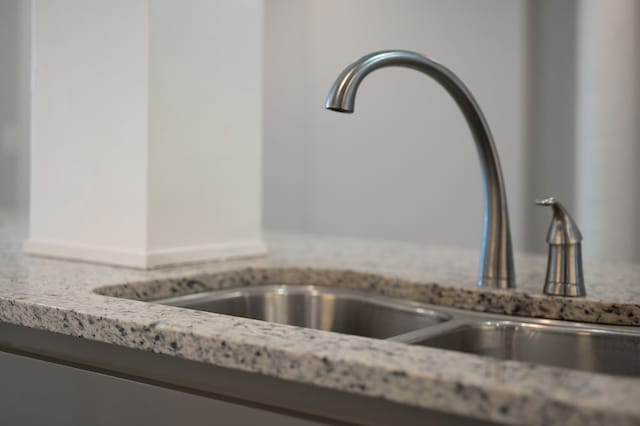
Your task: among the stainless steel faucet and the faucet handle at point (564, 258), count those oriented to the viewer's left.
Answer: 2

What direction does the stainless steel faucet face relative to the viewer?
to the viewer's left

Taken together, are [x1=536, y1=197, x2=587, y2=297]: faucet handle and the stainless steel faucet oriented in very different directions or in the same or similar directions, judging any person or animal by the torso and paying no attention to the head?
same or similar directions

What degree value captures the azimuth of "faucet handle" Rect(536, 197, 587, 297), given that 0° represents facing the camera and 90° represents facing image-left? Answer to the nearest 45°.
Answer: approximately 90°

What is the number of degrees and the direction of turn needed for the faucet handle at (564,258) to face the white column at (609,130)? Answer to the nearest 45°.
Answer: approximately 90° to its right

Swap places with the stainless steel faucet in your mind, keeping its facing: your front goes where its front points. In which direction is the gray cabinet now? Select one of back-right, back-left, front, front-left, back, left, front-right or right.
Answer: front-left
